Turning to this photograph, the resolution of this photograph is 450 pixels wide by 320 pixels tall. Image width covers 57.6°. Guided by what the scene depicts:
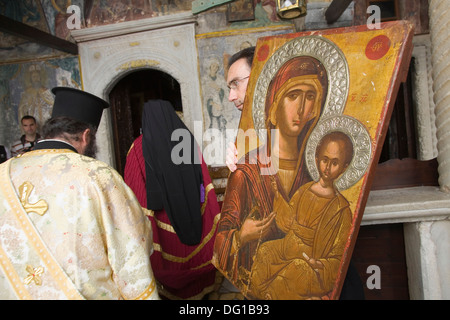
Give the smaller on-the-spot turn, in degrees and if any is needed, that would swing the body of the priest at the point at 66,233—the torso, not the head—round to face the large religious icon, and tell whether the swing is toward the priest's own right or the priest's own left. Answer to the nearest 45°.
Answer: approximately 45° to the priest's own right

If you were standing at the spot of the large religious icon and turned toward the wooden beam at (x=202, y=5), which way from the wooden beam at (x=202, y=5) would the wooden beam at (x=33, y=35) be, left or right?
left

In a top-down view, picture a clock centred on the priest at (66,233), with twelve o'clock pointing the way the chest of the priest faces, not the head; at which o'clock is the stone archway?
The stone archway is roughly at 11 o'clock from the priest.

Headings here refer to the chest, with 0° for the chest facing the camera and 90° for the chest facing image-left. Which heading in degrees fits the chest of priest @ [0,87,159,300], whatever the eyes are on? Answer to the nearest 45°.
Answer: approximately 225°

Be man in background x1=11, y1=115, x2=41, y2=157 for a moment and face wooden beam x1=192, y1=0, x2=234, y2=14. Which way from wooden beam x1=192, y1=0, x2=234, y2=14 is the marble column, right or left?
right

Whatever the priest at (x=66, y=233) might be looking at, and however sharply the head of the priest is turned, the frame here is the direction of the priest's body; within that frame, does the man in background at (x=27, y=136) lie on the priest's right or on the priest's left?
on the priest's left

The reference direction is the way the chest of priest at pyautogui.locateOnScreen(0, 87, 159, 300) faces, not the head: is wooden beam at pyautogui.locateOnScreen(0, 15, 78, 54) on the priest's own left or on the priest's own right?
on the priest's own left
